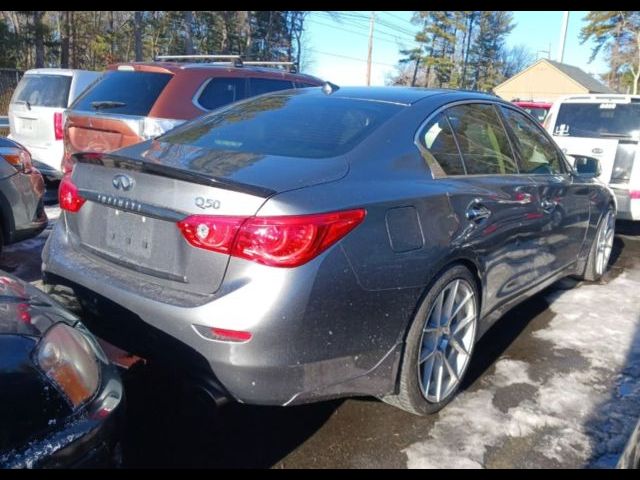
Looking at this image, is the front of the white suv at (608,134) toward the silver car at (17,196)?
no

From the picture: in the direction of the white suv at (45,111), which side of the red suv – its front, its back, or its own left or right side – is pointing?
left

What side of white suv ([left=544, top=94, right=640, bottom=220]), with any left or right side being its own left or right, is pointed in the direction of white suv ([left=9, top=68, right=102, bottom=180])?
left

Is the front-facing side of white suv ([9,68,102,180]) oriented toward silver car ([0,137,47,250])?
no

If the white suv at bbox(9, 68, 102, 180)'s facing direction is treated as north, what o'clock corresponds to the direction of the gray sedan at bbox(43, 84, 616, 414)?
The gray sedan is roughly at 4 o'clock from the white suv.

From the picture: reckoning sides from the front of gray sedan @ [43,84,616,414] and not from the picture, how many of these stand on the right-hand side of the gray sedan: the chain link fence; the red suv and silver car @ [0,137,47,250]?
0

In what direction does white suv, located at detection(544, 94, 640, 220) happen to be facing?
away from the camera

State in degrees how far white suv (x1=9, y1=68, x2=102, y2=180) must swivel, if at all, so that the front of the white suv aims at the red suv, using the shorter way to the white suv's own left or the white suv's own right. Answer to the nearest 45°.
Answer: approximately 135° to the white suv's own right

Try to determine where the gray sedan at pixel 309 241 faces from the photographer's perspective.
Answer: facing away from the viewer and to the right of the viewer

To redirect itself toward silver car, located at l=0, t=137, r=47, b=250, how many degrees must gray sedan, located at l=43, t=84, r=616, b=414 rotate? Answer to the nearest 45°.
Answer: approximately 90° to its left

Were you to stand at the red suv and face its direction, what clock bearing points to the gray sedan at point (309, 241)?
The gray sedan is roughly at 4 o'clock from the red suv.

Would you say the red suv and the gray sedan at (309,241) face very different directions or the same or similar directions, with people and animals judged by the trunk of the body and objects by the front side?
same or similar directions

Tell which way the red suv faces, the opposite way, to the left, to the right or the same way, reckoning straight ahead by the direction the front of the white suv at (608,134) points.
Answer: the same way

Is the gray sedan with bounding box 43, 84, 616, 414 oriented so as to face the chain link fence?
no

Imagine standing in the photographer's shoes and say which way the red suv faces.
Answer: facing away from the viewer and to the right of the viewer
